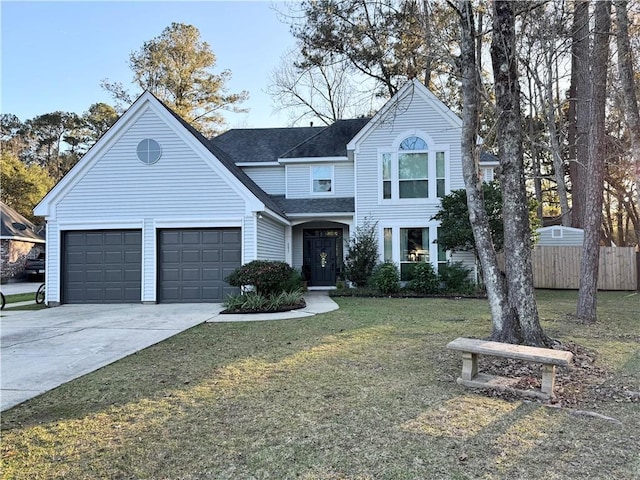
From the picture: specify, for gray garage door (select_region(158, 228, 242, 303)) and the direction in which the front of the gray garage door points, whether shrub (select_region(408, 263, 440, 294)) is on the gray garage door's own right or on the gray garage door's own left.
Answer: on the gray garage door's own left

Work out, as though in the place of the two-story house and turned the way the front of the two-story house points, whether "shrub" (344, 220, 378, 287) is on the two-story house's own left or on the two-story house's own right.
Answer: on the two-story house's own left

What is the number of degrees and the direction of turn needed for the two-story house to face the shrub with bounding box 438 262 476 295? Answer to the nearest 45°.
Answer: approximately 90° to its left

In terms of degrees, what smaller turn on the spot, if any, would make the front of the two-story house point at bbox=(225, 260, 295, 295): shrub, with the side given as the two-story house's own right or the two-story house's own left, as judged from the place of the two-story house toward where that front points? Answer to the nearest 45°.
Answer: approximately 45° to the two-story house's own left

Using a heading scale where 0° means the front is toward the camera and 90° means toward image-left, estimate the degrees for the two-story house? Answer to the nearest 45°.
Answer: approximately 0°
